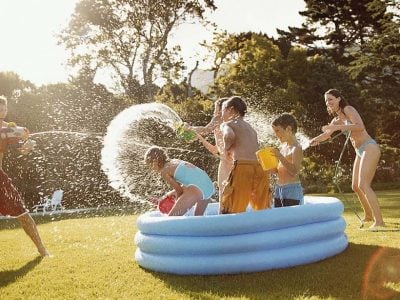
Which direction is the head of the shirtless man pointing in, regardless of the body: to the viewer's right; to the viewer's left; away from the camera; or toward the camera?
to the viewer's left

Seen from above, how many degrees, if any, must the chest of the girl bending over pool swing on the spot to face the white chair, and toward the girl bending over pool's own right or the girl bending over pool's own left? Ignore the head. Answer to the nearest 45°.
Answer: approximately 90° to the girl bending over pool's own right

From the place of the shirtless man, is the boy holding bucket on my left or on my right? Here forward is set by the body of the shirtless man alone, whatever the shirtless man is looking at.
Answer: on my right

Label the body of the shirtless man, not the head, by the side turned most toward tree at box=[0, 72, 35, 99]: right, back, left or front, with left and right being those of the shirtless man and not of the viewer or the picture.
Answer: front

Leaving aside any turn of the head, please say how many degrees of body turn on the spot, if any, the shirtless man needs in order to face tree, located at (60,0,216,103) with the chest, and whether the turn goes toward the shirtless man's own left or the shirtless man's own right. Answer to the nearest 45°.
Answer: approximately 45° to the shirtless man's own right

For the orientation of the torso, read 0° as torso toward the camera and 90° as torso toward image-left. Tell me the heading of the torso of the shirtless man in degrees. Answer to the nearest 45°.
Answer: approximately 135°

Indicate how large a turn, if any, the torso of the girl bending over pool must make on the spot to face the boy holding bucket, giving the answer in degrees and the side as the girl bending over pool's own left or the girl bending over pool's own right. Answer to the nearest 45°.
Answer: approximately 180°

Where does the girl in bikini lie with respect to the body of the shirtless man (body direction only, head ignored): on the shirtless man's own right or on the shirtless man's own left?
on the shirtless man's own right

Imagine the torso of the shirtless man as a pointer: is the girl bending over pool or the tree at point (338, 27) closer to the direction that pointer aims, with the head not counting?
the girl bending over pool

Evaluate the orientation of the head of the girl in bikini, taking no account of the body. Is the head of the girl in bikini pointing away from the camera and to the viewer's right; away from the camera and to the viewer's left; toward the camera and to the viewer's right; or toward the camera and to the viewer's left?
toward the camera and to the viewer's left

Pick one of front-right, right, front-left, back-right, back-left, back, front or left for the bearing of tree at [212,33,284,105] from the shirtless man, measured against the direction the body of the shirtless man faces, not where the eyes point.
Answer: front-right

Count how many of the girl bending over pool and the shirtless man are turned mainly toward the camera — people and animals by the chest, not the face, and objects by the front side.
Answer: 0
